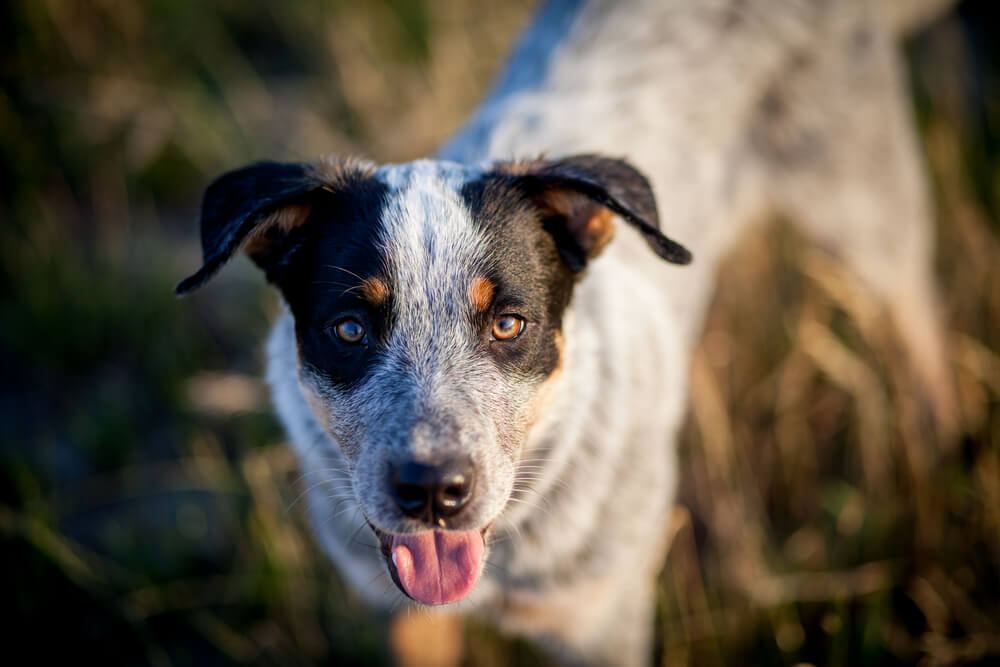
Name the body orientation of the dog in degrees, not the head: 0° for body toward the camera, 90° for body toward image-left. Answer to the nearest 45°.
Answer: approximately 45°
